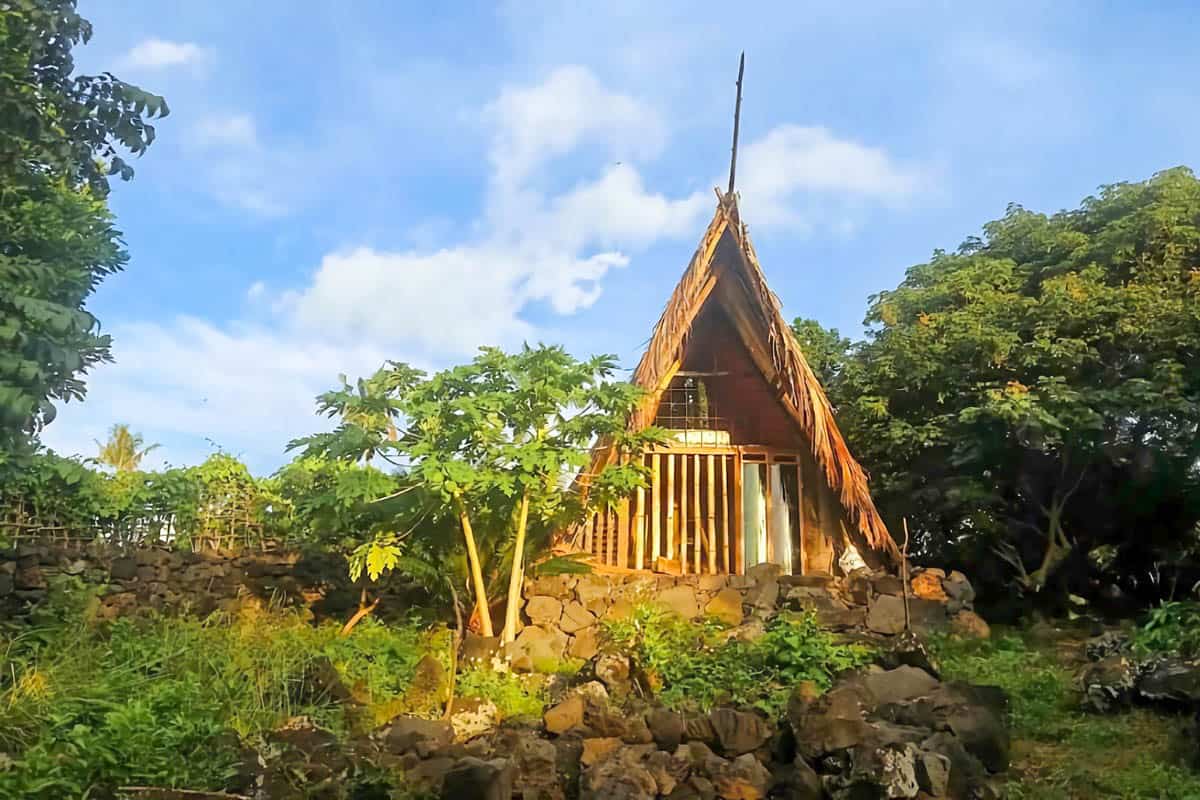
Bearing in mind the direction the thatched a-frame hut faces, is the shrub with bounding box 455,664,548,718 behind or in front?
in front

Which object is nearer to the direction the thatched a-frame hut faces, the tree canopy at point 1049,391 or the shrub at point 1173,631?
the shrub

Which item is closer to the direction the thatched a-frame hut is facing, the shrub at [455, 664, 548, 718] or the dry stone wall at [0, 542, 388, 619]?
the shrub

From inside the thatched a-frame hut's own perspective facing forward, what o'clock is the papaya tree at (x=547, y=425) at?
The papaya tree is roughly at 1 o'clock from the thatched a-frame hut.

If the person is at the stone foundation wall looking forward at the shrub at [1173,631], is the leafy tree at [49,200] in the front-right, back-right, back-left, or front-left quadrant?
back-right

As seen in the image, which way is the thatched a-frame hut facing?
toward the camera

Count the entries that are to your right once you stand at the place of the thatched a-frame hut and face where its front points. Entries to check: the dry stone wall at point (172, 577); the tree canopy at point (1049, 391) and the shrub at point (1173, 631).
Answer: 1

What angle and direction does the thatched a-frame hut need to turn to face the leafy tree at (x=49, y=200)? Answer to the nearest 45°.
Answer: approximately 45° to its right

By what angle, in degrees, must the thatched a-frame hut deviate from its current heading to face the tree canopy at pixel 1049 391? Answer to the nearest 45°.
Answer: approximately 90° to its left

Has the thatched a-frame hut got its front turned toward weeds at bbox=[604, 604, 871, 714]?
yes

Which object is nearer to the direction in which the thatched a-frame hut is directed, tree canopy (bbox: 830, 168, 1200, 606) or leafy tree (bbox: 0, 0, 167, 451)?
the leafy tree
